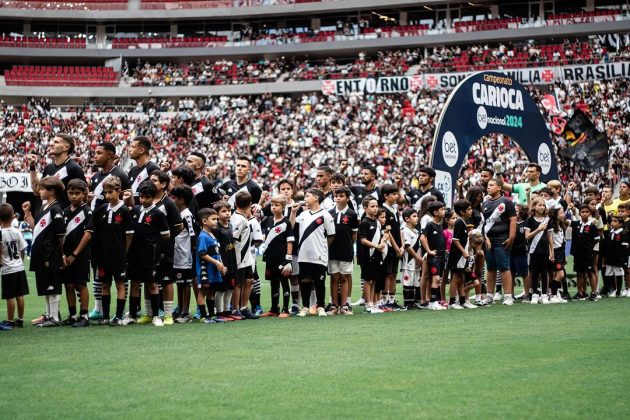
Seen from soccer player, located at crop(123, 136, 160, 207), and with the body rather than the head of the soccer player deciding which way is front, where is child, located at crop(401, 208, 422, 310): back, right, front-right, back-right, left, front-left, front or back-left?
back-left

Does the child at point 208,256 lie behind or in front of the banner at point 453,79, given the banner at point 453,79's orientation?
in front

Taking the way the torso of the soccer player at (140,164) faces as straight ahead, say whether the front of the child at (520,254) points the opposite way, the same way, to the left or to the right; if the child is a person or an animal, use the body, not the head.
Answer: the same way

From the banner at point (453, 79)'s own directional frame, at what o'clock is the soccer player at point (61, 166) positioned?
The soccer player is roughly at 12 o'clock from the banner.

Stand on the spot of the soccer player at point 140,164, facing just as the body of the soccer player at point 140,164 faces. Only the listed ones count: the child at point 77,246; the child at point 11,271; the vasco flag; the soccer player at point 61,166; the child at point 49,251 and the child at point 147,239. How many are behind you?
1

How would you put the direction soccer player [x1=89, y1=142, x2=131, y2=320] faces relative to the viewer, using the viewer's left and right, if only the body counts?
facing the viewer and to the left of the viewer

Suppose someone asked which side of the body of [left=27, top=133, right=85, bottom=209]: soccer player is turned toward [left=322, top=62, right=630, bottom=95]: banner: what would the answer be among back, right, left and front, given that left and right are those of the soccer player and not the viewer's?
back

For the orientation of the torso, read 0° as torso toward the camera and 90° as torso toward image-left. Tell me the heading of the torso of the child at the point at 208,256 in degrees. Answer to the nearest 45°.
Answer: approximately 315°

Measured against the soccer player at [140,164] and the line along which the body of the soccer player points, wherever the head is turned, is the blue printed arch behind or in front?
behind

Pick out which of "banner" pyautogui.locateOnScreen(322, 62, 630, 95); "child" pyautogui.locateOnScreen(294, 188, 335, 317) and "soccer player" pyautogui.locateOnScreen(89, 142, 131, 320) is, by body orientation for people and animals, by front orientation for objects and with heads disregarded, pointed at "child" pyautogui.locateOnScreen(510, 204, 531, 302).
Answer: the banner

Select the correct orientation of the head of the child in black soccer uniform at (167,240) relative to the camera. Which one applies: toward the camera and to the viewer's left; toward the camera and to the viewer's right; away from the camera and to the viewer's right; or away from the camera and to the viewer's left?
toward the camera and to the viewer's left

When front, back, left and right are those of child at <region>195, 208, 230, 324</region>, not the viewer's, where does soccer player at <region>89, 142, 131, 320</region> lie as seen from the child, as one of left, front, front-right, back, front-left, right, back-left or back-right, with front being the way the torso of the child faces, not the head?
back-right

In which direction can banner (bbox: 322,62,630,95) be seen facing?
toward the camera

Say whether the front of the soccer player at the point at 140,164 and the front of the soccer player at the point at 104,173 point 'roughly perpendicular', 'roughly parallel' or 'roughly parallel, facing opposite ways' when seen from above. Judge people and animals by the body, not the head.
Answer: roughly parallel

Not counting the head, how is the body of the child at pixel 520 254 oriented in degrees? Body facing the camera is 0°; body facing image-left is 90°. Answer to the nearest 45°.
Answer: approximately 45°
